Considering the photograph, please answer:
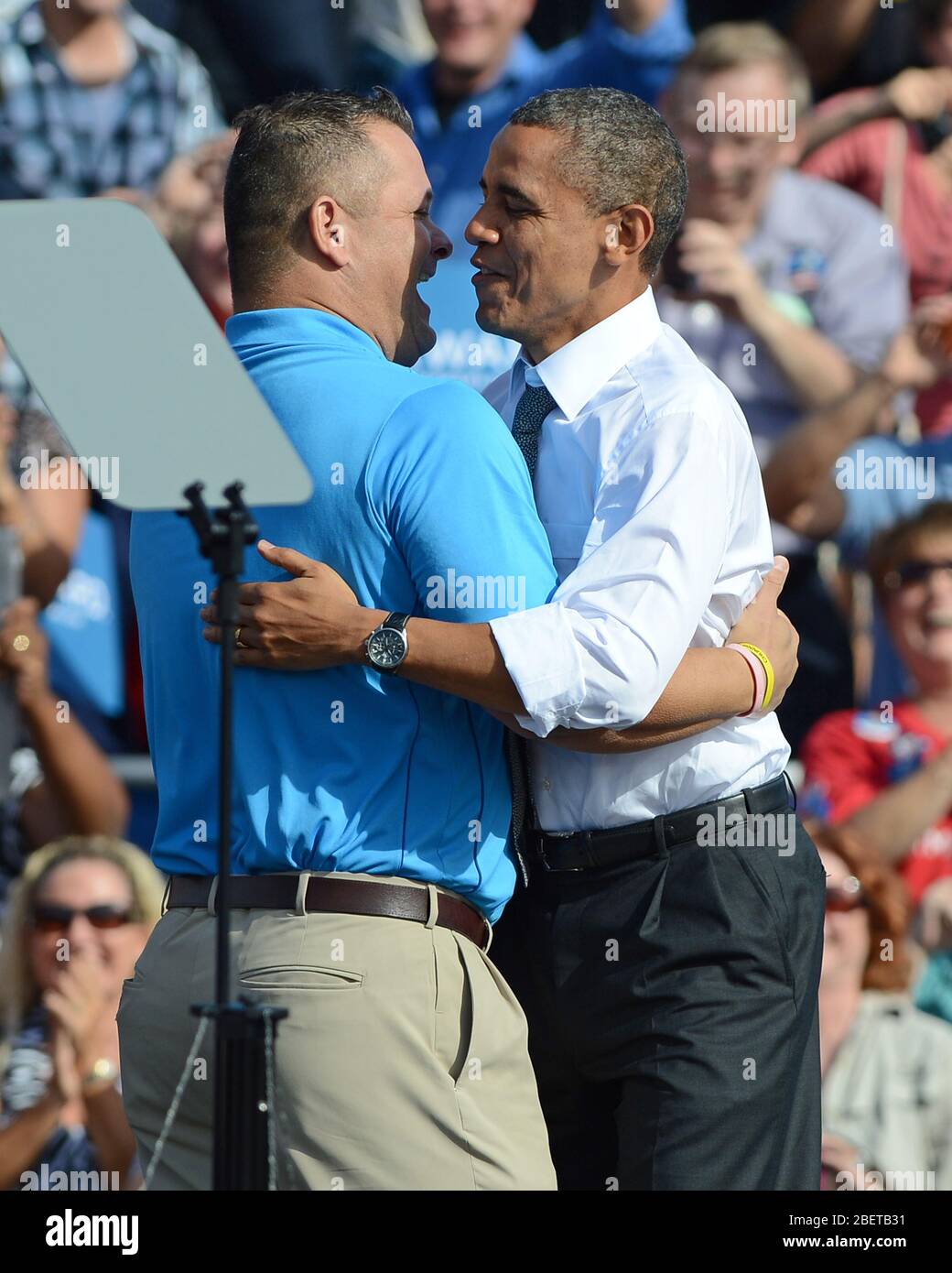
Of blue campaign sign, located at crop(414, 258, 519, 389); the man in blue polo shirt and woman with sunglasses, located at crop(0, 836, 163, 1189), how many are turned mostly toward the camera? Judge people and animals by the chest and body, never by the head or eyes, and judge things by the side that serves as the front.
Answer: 2

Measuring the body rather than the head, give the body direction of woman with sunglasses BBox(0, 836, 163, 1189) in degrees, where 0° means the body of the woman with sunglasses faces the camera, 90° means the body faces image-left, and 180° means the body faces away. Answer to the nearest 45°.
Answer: approximately 0°

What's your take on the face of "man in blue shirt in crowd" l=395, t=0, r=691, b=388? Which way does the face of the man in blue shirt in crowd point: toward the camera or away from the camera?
toward the camera

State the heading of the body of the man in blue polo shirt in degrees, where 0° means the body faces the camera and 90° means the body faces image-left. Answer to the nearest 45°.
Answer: approximately 225°

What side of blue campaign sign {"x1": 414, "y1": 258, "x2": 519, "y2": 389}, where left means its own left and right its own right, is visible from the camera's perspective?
front

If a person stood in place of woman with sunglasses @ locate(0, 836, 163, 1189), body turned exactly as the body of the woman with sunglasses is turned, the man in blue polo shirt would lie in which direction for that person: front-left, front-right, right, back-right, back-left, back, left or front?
front

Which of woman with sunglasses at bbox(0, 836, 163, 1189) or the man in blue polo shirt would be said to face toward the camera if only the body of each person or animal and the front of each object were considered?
the woman with sunglasses

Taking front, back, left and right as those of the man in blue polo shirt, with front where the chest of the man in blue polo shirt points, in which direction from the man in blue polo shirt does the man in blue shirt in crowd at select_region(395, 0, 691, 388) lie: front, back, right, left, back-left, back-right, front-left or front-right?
front-left

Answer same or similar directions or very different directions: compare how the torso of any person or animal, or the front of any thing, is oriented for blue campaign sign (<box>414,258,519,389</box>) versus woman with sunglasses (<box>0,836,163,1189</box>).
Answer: same or similar directions

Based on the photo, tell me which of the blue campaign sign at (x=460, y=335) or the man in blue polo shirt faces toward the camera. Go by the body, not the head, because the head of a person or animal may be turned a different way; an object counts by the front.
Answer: the blue campaign sign

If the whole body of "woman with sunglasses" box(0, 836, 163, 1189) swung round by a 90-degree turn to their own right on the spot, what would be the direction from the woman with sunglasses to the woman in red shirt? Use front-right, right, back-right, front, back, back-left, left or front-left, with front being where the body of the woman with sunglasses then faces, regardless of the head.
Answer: back

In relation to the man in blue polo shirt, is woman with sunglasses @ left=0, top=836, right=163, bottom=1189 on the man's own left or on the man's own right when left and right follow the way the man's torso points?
on the man's own left

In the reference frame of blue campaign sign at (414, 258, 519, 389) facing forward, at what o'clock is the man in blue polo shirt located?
The man in blue polo shirt is roughly at 12 o'clock from the blue campaign sign.
